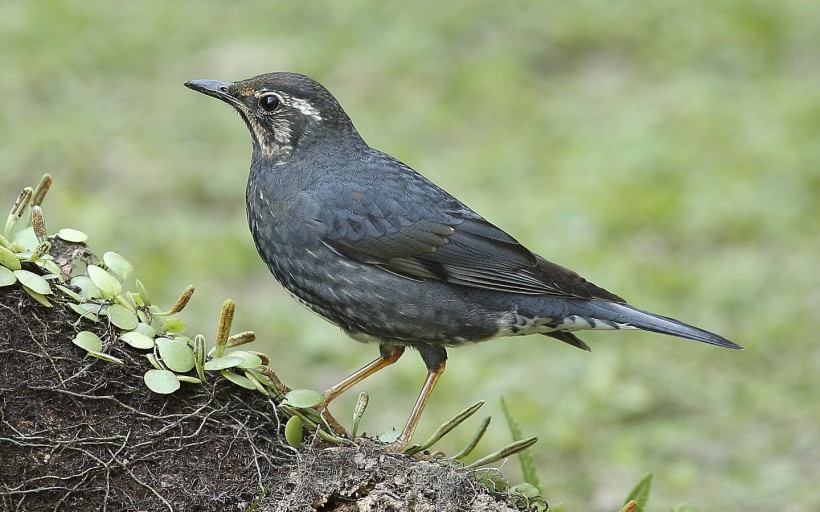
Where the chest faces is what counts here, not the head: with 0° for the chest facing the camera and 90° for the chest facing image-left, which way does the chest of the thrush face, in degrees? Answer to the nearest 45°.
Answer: approximately 90°

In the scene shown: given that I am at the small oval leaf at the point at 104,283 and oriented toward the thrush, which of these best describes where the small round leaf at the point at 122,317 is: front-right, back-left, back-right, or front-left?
front-right

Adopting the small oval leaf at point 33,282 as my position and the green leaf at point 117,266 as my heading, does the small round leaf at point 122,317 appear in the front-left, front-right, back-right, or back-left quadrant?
front-right
